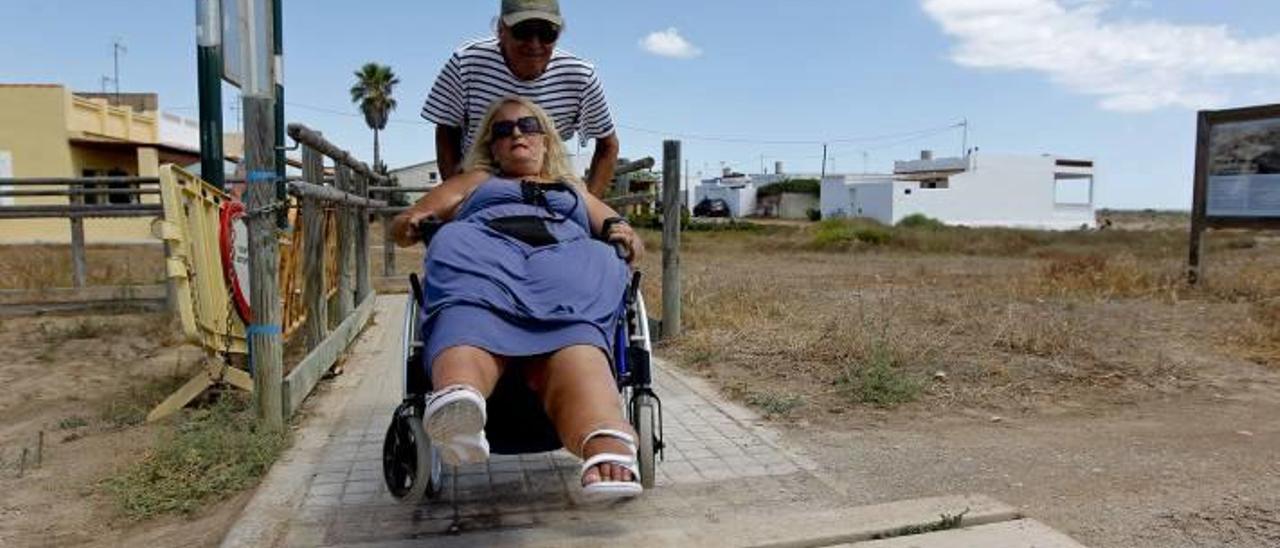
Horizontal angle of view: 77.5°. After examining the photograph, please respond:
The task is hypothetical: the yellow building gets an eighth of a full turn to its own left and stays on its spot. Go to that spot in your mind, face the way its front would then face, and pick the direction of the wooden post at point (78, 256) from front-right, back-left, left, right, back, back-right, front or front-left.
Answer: right

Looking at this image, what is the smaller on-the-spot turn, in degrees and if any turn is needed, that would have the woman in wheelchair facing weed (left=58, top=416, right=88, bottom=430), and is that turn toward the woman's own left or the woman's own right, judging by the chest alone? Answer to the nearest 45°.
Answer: approximately 135° to the woman's own right

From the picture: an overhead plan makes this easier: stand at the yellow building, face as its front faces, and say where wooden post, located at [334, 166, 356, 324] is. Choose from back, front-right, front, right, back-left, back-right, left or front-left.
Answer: front-right

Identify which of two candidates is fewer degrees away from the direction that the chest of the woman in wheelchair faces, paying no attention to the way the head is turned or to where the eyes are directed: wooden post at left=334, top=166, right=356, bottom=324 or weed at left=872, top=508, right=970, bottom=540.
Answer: the weed

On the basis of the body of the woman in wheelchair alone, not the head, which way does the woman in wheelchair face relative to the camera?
toward the camera

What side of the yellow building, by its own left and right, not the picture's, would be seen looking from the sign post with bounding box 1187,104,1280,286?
front

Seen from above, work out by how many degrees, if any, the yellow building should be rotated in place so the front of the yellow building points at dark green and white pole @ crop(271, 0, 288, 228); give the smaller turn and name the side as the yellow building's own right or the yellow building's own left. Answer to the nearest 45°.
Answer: approximately 45° to the yellow building's own right

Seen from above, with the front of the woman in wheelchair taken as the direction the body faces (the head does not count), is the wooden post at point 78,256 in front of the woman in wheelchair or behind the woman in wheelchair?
behind

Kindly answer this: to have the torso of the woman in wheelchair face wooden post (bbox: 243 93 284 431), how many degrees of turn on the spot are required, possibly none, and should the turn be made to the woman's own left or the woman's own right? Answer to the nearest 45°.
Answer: approximately 135° to the woman's own right

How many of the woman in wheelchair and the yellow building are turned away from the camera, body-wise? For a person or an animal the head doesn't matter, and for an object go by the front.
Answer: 0

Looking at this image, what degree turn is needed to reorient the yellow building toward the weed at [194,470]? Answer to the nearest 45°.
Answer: approximately 45° to its right

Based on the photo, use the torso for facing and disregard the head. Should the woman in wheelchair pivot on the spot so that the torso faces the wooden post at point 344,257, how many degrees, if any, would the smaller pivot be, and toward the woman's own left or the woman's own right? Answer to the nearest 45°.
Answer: approximately 180°

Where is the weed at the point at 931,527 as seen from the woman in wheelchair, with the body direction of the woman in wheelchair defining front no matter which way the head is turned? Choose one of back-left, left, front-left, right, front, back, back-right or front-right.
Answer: left

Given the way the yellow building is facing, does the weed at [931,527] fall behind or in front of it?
in front

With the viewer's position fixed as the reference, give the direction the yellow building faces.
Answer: facing the viewer and to the right of the viewer
